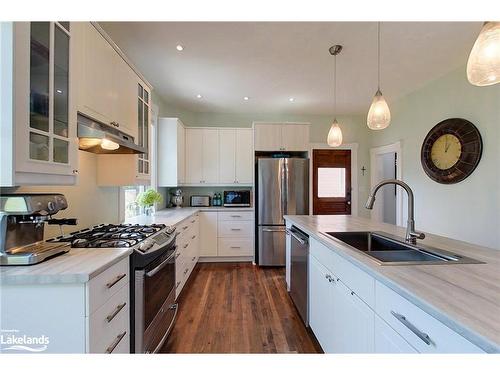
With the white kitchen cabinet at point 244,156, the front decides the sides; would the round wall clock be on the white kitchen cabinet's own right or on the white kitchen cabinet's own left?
on the white kitchen cabinet's own left

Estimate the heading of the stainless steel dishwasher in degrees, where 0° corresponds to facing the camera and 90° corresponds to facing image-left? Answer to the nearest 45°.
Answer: approximately 90°

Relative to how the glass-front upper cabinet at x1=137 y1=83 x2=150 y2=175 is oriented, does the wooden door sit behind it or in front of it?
in front

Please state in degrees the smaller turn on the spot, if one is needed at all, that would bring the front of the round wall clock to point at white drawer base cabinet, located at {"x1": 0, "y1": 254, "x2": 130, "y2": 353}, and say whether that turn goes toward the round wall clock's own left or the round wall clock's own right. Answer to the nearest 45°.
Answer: approximately 45° to the round wall clock's own left

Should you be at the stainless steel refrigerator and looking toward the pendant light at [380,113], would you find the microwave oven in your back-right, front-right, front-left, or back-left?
back-right

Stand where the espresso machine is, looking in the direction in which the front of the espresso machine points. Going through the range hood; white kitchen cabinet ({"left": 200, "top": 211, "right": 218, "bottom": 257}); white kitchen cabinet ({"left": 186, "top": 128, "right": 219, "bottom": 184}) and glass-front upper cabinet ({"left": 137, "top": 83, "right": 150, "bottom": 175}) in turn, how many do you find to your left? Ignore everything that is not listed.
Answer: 4

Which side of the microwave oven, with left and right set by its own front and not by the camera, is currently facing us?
front

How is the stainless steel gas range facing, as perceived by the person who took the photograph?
facing the viewer and to the right of the viewer

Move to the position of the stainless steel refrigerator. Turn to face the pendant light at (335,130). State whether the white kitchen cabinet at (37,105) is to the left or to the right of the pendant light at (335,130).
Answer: right

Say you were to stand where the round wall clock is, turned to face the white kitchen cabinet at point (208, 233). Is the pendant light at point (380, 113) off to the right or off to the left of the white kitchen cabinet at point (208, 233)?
left

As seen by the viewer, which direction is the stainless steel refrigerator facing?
toward the camera

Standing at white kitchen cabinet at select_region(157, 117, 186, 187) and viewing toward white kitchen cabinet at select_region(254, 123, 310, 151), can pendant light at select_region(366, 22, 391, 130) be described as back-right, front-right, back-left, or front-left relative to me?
front-right

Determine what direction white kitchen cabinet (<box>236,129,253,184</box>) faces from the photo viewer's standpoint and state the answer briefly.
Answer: facing the viewer

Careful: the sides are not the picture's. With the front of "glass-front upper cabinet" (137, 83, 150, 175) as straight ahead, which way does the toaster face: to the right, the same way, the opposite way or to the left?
to the right
